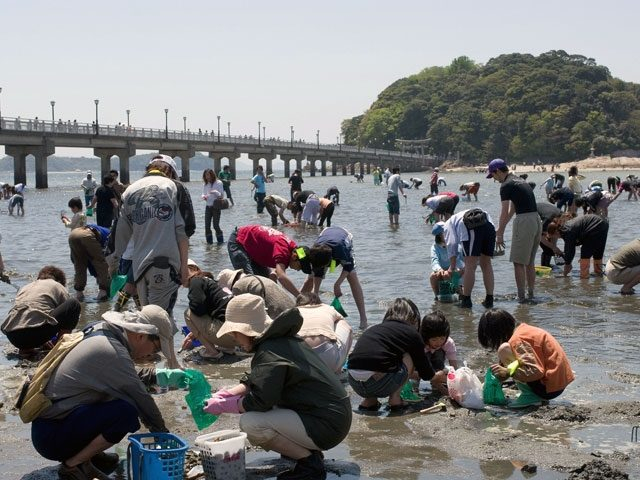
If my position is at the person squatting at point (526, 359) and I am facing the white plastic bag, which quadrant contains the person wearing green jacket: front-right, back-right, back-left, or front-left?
front-left

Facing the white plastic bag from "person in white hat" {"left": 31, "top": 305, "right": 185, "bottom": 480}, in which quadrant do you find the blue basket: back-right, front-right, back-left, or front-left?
front-right

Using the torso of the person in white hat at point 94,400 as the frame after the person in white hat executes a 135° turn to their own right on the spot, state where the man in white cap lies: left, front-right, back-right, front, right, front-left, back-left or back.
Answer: back-right

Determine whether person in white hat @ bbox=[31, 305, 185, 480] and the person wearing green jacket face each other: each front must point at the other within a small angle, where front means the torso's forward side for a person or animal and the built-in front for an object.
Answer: yes

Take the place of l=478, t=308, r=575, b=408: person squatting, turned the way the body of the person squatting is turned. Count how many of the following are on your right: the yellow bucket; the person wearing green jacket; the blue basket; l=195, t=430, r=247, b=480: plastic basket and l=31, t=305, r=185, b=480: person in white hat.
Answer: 1

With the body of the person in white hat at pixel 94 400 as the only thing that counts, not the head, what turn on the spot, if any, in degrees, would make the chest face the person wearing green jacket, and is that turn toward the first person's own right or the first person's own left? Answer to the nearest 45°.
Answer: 0° — they already face them

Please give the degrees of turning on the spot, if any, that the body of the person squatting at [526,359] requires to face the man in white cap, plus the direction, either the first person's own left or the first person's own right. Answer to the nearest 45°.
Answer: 0° — they already face them

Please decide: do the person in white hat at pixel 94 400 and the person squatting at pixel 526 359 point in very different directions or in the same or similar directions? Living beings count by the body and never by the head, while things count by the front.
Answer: very different directions

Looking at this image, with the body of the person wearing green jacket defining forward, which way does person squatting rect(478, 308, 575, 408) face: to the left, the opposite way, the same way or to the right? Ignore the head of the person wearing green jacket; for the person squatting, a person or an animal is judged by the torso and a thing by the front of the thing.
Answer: the same way

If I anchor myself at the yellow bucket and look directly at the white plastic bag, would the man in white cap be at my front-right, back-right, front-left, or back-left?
front-right

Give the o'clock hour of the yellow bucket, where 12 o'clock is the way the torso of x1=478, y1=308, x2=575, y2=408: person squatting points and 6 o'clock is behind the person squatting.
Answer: The yellow bucket is roughly at 3 o'clock from the person squatting.

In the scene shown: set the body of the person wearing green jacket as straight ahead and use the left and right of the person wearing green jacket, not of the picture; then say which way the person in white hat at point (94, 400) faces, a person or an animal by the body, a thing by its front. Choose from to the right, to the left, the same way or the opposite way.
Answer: the opposite way

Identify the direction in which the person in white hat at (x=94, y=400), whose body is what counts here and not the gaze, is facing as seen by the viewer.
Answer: to the viewer's right

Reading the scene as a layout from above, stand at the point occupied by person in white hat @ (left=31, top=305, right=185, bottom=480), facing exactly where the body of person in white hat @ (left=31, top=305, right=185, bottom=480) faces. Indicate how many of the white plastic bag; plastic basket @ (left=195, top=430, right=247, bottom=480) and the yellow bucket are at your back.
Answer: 0

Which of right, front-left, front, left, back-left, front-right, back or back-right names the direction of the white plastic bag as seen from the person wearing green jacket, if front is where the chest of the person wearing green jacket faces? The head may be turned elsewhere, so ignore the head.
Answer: back-right

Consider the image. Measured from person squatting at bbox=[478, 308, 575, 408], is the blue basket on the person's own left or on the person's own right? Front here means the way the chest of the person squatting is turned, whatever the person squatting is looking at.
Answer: on the person's own left

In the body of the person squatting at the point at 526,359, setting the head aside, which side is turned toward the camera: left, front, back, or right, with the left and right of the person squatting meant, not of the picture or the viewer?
left

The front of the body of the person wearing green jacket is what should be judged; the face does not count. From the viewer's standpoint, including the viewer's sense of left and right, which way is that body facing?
facing to the left of the viewer

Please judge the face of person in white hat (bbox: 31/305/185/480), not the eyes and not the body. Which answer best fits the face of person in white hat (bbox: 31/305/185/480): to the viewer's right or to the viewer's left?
to the viewer's right

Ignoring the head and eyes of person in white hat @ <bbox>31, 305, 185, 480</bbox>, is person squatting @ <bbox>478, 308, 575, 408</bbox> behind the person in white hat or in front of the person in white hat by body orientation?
in front

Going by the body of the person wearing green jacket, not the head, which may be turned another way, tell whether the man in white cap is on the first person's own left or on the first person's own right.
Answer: on the first person's own right
